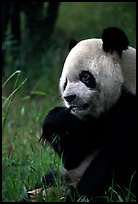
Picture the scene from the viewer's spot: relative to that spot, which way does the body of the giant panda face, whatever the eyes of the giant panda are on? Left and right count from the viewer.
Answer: facing the viewer and to the left of the viewer
